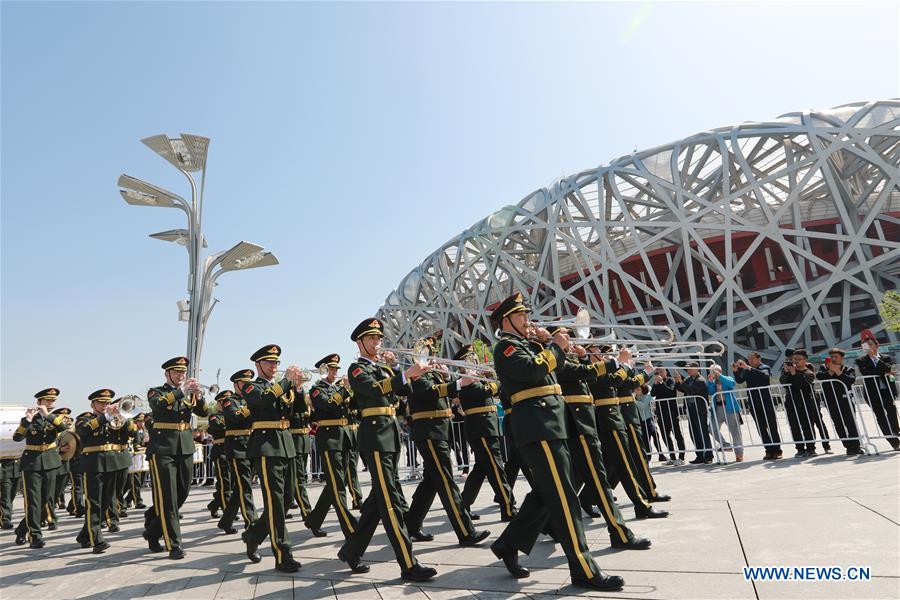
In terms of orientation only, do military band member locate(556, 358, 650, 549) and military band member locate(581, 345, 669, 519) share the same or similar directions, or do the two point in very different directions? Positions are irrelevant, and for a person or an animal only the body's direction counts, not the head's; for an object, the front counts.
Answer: same or similar directions

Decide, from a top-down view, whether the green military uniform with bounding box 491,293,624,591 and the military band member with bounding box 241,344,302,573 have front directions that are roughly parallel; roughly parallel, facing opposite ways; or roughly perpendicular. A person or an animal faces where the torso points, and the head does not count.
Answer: roughly parallel

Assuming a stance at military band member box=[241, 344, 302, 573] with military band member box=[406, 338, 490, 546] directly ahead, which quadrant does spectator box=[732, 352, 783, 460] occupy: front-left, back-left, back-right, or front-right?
front-left

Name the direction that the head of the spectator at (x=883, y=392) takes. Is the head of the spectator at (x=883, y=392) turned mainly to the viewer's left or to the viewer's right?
to the viewer's left
